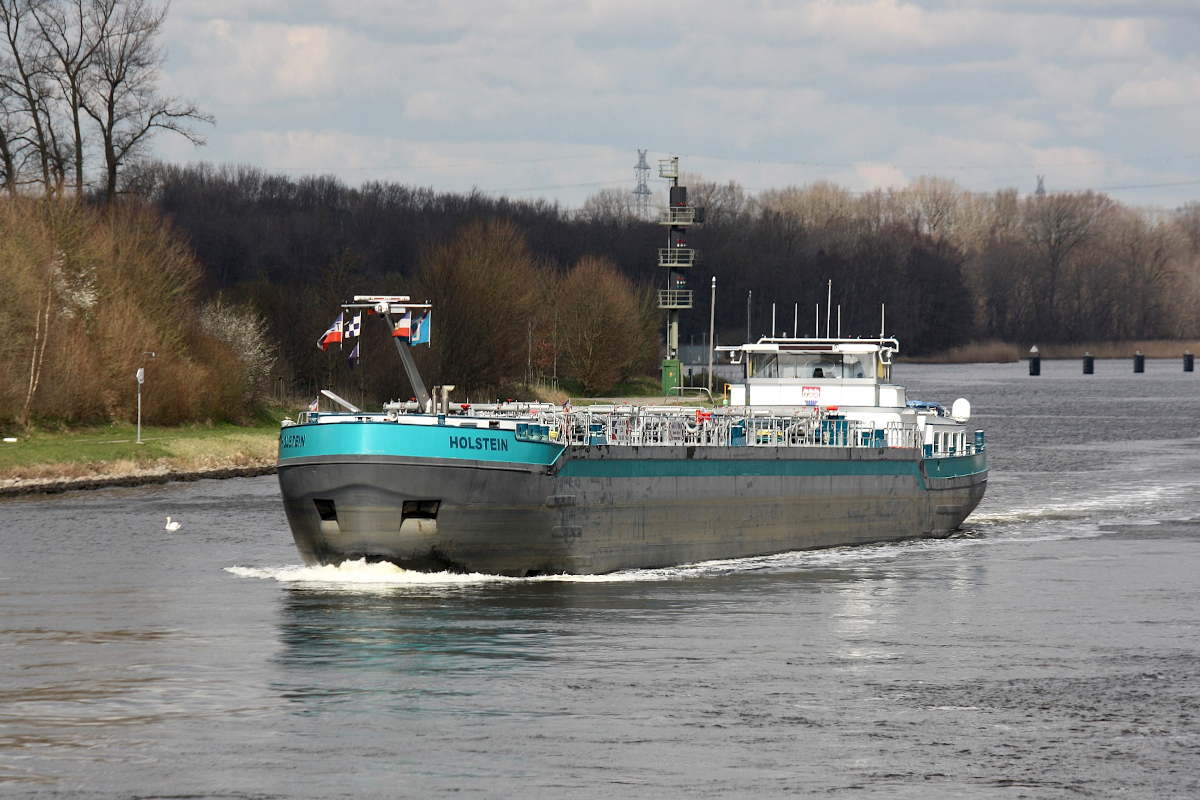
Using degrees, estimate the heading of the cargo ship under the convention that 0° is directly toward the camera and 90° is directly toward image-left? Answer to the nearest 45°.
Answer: approximately 45°
